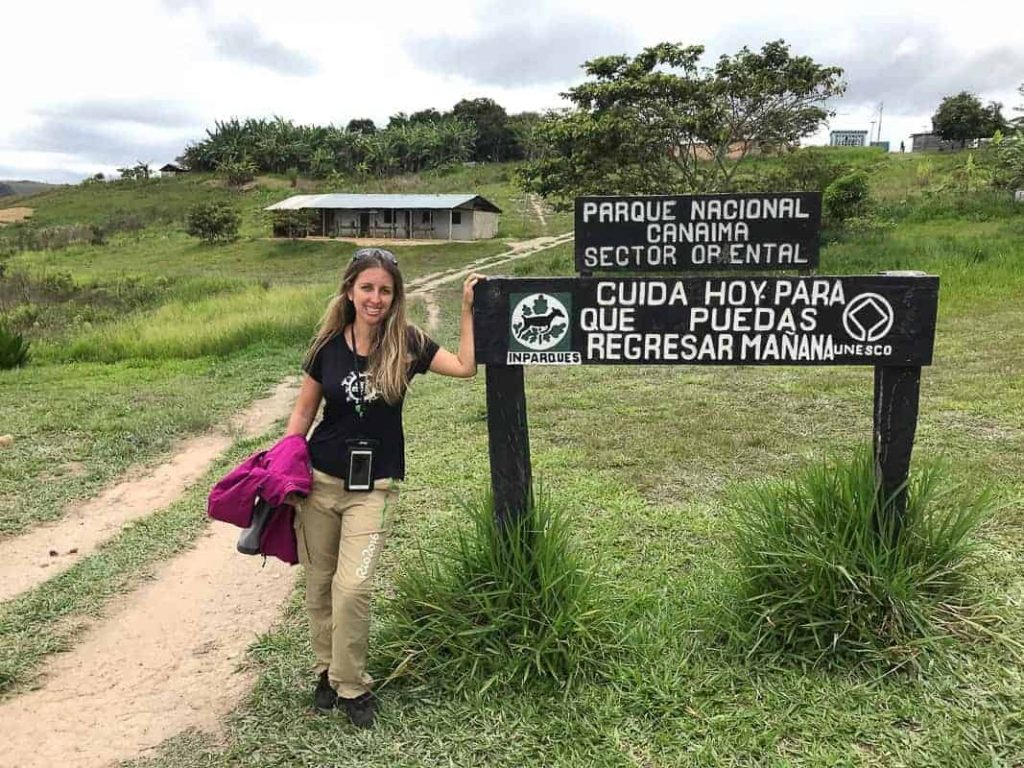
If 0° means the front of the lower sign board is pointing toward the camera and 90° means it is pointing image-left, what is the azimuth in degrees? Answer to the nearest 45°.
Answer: approximately 0°

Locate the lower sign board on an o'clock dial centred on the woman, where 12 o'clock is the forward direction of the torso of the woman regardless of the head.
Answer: The lower sign board is roughly at 9 o'clock from the woman.

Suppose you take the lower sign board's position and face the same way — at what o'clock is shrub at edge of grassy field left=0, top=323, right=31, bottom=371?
The shrub at edge of grassy field is roughly at 4 o'clock from the lower sign board.

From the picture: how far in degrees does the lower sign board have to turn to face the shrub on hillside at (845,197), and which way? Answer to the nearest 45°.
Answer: approximately 180°

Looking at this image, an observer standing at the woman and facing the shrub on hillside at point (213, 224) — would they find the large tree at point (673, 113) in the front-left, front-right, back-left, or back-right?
front-right

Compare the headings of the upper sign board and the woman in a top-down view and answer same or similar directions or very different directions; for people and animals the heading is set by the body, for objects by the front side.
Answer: same or similar directions

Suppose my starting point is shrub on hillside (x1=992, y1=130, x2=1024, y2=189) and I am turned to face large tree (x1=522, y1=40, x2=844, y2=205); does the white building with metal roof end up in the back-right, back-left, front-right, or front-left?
front-right

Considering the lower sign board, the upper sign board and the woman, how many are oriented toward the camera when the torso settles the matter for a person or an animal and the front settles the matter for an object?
3

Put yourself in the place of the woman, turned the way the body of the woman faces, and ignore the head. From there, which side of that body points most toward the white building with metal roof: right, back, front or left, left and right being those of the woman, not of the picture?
back

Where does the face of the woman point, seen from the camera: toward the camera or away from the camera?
toward the camera

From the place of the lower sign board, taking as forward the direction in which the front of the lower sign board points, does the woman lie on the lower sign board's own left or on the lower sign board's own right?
on the lower sign board's own right

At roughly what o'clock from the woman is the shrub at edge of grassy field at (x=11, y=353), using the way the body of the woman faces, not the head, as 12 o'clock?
The shrub at edge of grassy field is roughly at 5 o'clock from the woman.

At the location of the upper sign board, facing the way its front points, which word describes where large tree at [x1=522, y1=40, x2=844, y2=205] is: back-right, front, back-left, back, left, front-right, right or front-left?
back

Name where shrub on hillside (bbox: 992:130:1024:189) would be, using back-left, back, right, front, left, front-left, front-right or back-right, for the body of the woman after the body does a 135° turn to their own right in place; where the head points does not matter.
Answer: right

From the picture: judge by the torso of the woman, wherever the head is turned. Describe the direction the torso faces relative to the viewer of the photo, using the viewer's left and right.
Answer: facing the viewer
